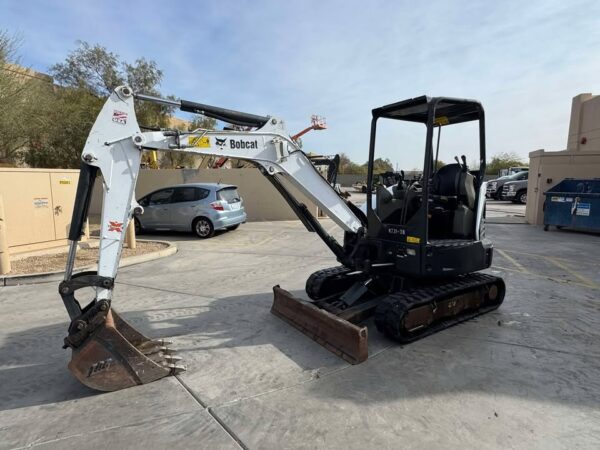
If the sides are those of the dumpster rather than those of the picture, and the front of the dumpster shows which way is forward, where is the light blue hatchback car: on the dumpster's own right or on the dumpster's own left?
on the dumpster's own right

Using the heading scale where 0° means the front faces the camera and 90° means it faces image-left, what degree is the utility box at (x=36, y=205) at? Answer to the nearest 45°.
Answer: approximately 315°

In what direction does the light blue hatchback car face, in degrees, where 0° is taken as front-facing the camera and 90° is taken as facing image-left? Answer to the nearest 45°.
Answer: approximately 135°

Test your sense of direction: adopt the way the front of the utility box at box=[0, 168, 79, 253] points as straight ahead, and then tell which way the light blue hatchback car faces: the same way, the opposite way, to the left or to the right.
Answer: the opposite way

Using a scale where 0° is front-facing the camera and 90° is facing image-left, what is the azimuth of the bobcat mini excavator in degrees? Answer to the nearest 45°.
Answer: approximately 45°

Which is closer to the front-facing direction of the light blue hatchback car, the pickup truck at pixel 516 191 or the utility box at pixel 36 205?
the utility box

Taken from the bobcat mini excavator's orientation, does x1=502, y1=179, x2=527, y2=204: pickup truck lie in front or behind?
behind

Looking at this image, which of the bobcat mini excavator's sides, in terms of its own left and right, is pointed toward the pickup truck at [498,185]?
back

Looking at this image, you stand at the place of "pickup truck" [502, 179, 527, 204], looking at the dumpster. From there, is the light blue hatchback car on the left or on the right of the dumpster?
right

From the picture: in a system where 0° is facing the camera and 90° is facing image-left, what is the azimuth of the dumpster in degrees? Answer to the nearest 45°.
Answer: approximately 0°
